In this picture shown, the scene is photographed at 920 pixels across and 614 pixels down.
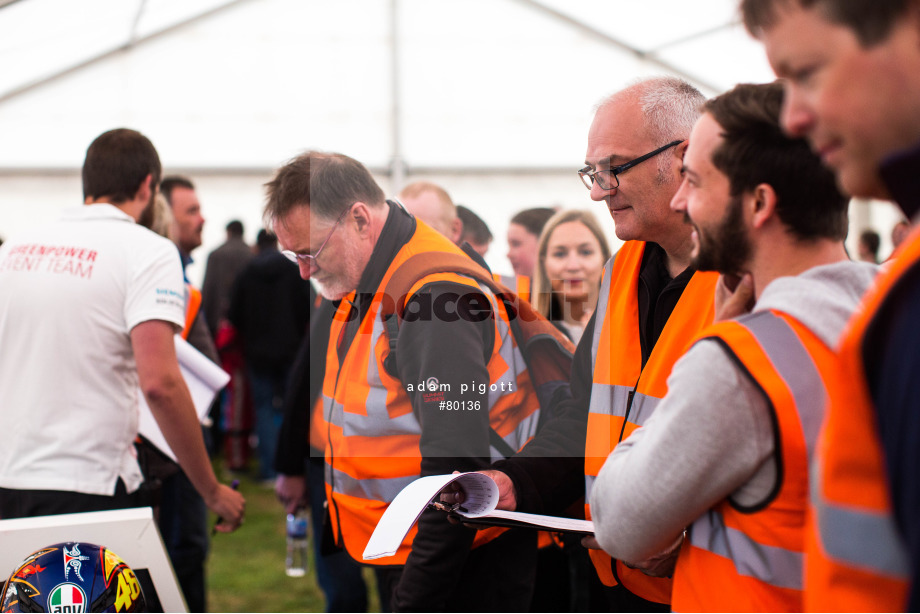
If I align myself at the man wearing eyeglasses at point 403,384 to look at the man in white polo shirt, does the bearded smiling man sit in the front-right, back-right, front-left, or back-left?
back-left

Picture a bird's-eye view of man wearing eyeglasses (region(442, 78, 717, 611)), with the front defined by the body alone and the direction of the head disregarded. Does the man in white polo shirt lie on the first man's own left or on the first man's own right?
on the first man's own right

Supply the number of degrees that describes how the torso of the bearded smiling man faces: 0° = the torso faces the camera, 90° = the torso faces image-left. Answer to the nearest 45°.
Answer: approximately 90°

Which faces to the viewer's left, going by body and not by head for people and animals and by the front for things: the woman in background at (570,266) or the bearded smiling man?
the bearded smiling man

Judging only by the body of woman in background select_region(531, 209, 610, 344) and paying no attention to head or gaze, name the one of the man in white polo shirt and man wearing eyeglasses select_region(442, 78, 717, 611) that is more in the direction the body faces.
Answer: the man wearing eyeglasses

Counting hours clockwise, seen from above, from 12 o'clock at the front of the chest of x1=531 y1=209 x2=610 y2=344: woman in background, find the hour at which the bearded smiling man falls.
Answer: The bearded smiling man is roughly at 12 o'clock from the woman in background.

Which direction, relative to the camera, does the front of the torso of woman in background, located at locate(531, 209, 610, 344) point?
toward the camera

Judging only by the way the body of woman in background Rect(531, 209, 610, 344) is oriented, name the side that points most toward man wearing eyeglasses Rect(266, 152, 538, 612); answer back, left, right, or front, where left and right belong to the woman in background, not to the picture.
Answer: front

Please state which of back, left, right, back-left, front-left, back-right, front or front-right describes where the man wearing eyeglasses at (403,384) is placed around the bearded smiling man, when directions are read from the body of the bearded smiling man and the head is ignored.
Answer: front-right

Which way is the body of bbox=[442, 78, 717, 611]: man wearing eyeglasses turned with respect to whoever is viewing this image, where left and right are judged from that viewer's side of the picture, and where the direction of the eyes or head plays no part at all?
facing the viewer and to the left of the viewer

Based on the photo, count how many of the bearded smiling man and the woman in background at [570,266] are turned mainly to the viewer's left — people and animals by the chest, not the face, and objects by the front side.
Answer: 1
